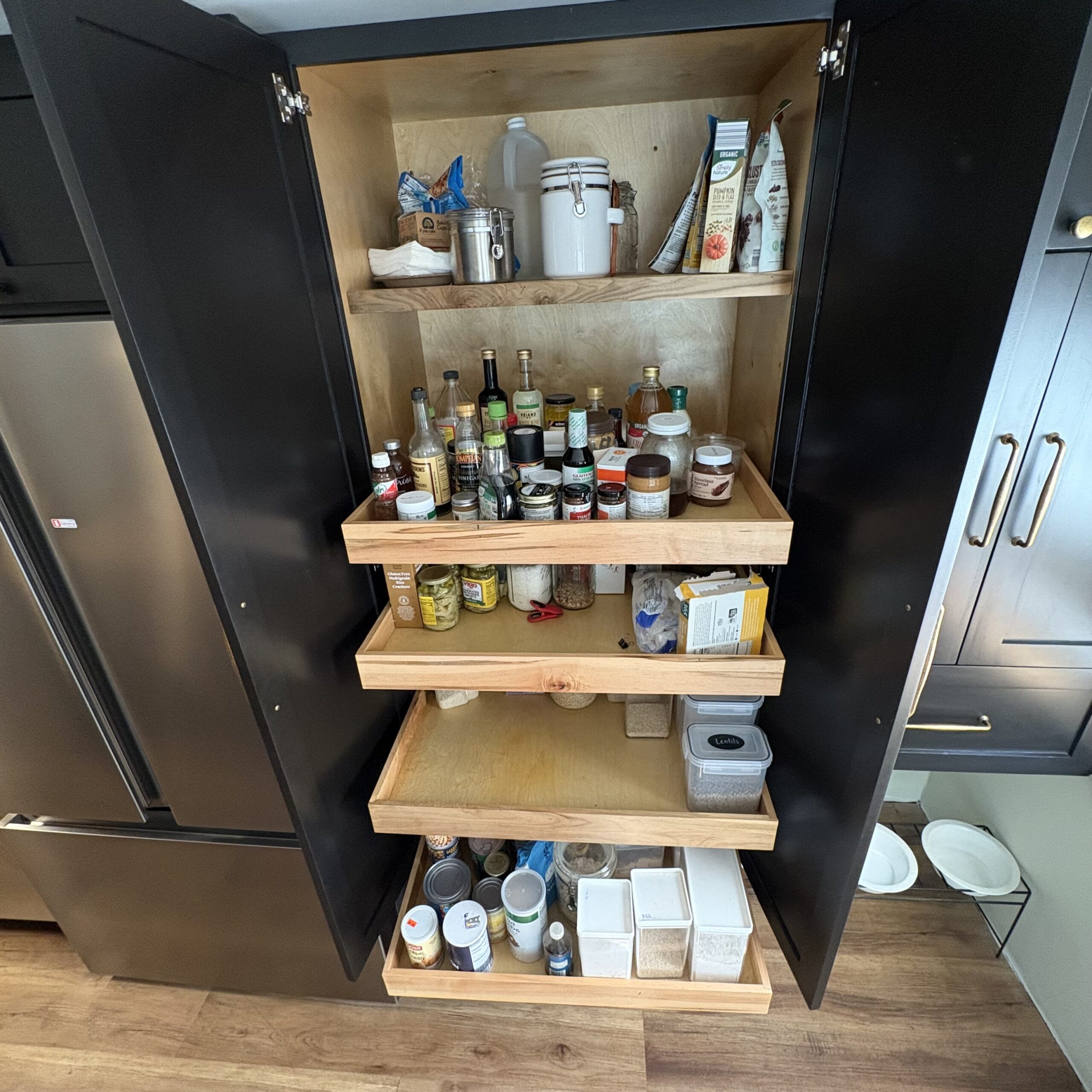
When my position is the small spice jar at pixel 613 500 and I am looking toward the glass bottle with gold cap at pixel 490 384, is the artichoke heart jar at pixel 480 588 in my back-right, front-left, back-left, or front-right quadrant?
front-left

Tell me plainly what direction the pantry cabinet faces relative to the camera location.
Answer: facing the viewer
